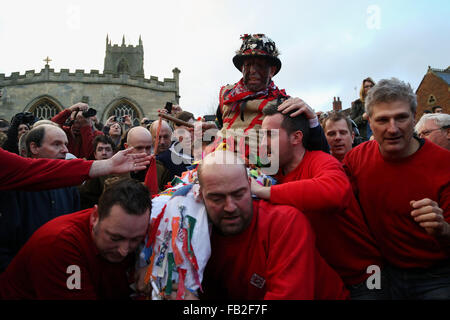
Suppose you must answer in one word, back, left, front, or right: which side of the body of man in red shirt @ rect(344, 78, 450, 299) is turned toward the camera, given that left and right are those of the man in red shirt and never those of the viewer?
front

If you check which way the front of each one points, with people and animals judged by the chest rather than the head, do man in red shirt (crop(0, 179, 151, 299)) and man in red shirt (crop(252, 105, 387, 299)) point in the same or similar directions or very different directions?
very different directions

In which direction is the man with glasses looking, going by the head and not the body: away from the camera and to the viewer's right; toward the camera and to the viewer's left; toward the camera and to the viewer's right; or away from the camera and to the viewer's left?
toward the camera and to the viewer's left

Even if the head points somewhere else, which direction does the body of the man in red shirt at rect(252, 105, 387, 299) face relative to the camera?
to the viewer's left

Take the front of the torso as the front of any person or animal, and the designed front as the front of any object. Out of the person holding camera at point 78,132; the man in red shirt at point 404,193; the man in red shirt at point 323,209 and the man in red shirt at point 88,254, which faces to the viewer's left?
the man in red shirt at point 323,209

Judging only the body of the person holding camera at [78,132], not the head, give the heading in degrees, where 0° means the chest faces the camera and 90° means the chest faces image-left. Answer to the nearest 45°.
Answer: approximately 315°

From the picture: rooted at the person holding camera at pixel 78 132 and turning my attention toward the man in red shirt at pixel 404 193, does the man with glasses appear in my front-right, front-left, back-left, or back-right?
front-left

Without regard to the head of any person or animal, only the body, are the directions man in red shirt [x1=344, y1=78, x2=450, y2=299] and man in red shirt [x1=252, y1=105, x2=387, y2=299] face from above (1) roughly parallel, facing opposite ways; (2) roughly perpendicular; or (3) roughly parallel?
roughly perpendicular

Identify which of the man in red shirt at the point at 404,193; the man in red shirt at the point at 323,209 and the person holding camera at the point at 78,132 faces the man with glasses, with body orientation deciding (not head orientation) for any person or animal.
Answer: the person holding camera

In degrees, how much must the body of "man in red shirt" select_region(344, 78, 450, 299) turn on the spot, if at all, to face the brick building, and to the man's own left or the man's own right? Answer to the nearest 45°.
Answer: approximately 180°

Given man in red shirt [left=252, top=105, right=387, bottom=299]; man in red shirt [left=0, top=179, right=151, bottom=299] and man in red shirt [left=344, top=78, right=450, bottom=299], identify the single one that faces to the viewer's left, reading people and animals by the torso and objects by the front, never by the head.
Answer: man in red shirt [left=252, top=105, right=387, bottom=299]

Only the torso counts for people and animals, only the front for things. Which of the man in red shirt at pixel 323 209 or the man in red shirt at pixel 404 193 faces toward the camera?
the man in red shirt at pixel 404 193

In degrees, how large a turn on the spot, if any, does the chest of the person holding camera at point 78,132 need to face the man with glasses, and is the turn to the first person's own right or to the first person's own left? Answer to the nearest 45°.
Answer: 0° — they already face them
